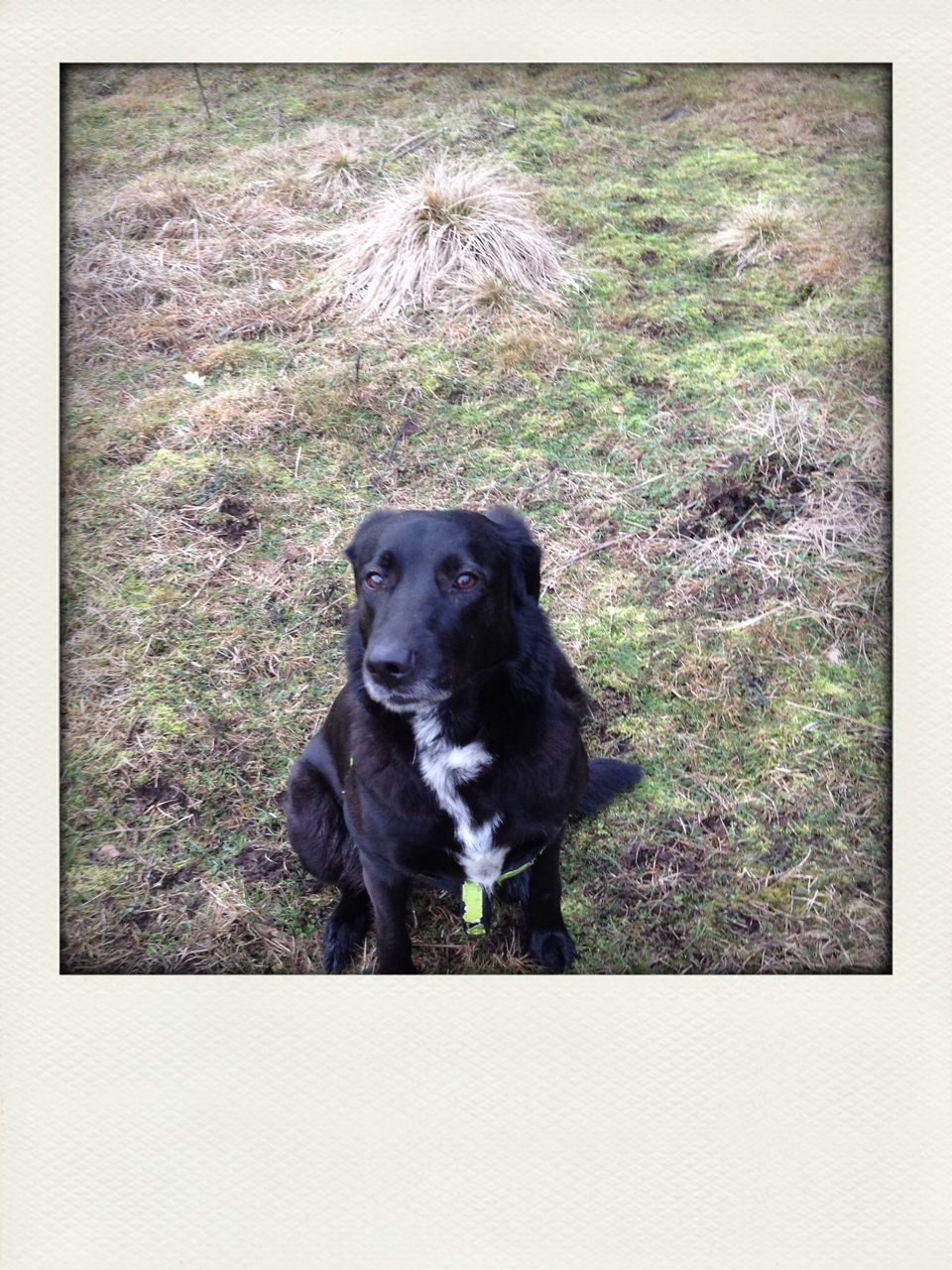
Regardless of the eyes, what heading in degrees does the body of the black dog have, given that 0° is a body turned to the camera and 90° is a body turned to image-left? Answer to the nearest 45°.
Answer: approximately 0°

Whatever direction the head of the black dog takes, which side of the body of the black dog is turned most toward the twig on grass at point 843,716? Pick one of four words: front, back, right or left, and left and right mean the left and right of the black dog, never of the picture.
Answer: left
